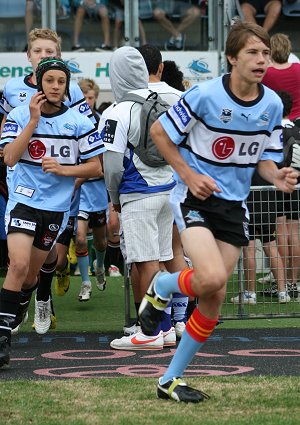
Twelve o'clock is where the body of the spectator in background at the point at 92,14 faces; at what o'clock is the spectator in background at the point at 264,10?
the spectator in background at the point at 264,10 is roughly at 9 o'clock from the spectator in background at the point at 92,14.

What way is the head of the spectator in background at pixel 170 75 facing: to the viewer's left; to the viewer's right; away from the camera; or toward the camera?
away from the camera

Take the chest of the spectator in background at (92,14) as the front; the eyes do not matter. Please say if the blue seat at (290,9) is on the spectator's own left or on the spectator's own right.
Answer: on the spectator's own left
